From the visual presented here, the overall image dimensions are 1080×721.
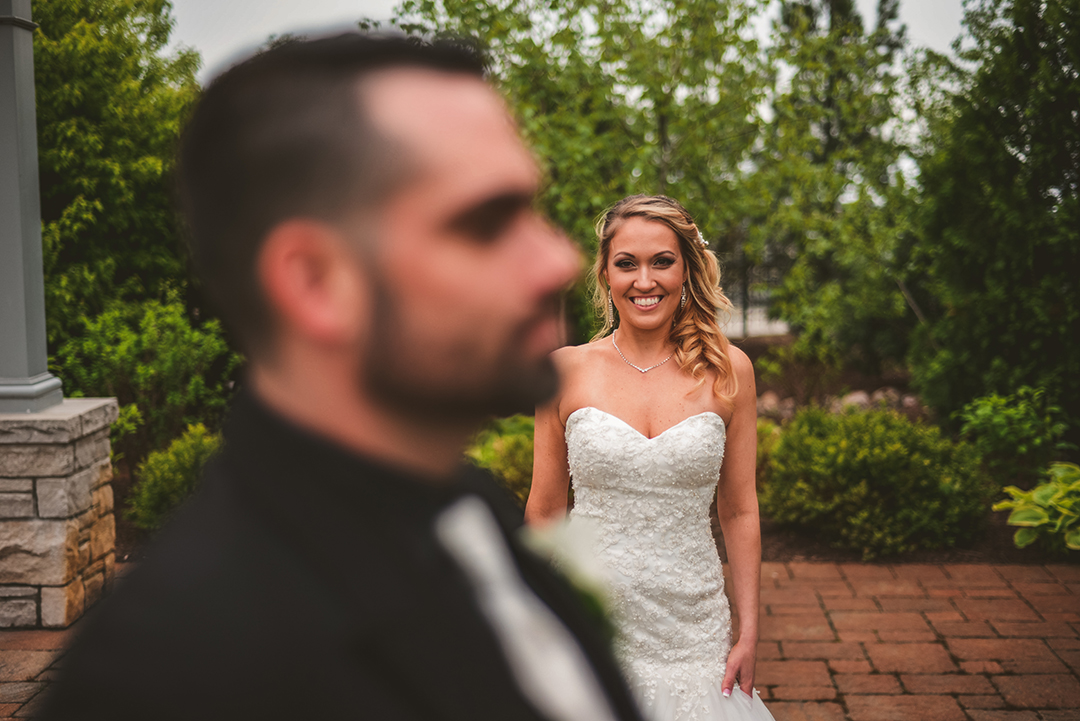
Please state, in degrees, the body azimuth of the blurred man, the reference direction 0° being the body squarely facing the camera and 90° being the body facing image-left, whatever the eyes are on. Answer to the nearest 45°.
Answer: approximately 270°

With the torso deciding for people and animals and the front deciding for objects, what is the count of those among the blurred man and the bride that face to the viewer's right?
1

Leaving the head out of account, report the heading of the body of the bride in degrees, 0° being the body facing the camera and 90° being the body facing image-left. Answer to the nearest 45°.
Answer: approximately 0°

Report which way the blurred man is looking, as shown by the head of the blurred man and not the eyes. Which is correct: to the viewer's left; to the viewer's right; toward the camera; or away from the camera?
to the viewer's right

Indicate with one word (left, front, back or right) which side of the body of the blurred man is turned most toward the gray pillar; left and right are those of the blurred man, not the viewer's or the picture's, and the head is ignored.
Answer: left

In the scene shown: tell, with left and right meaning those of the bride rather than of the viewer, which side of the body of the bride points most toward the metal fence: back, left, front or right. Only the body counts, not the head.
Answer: back

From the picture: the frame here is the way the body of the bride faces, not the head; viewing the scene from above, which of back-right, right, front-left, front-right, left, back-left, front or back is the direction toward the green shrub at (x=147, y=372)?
back-right

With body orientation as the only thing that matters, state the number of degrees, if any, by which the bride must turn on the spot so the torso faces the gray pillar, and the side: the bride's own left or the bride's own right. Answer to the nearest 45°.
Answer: approximately 135° to the bride's own right

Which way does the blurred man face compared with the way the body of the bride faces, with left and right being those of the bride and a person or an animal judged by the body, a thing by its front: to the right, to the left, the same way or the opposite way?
to the left
